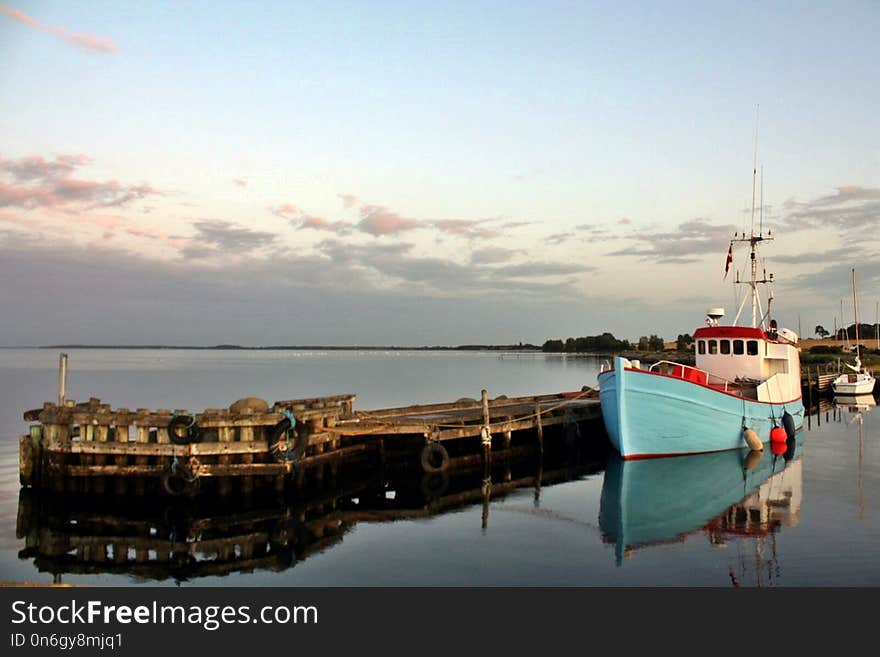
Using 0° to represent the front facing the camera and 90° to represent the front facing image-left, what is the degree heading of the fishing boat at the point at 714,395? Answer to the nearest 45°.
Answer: approximately 45°

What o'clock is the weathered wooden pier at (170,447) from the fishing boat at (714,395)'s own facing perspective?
The weathered wooden pier is roughly at 12 o'clock from the fishing boat.
